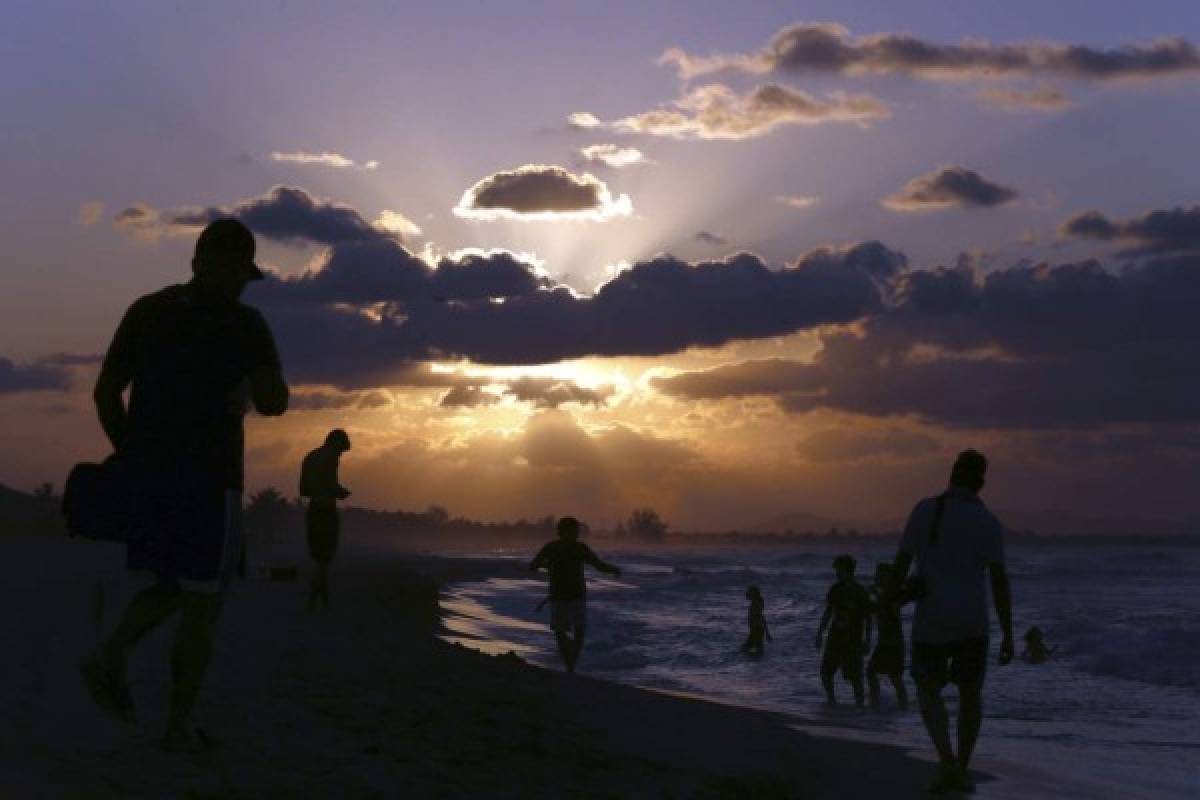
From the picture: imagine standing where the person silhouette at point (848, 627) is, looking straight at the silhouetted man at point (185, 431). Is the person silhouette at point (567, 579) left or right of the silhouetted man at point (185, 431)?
right

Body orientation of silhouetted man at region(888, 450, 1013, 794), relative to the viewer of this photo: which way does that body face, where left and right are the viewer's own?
facing away from the viewer

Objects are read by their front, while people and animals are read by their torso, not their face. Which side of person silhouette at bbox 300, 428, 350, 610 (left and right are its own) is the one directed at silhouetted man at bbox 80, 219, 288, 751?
right

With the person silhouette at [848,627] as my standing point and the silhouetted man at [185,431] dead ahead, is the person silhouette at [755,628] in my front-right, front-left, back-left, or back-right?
back-right

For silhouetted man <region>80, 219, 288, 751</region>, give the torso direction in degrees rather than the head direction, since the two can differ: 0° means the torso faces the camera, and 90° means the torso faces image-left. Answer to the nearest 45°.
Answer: approximately 225°

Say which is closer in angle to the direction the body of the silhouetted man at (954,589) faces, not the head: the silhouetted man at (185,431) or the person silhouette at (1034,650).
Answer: the person silhouette

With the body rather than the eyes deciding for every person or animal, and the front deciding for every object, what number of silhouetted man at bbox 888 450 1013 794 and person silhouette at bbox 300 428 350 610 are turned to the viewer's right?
1

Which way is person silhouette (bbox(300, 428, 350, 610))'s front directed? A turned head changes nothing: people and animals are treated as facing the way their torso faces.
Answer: to the viewer's right

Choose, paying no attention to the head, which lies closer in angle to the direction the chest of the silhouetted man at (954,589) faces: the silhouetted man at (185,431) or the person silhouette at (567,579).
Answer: the person silhouette

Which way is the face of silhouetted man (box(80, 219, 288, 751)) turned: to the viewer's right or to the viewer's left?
to the viewer's right

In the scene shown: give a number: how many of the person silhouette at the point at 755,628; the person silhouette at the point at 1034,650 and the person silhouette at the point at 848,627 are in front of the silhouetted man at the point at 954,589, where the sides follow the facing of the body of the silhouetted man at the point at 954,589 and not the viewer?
3

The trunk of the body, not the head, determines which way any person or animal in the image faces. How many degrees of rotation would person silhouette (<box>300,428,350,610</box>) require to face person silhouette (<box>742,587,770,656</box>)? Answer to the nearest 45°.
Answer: approximately 45° to its left

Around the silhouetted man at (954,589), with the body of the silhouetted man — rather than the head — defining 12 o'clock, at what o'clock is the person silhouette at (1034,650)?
The person silhouette is roughly at 12 o'clock from the silhouetted man.
